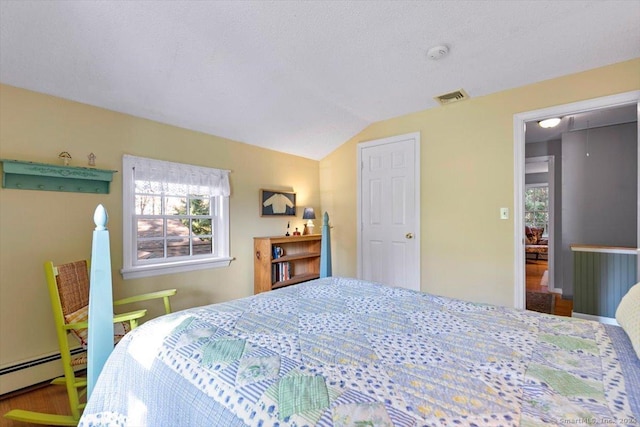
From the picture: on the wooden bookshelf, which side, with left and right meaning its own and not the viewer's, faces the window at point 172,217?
right

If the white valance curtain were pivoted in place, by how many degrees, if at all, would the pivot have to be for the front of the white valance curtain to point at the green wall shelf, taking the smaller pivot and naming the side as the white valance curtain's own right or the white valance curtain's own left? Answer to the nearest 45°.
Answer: approximately 90° to the white valance curtain's own right

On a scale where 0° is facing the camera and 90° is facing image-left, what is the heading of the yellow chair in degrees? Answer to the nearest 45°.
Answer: approximately 315°

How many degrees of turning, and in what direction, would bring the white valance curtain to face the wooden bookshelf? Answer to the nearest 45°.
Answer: approximately 45° to its left

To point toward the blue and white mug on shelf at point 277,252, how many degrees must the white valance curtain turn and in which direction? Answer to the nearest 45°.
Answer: approximately 45° to its left

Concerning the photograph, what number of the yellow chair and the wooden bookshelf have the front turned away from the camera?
0

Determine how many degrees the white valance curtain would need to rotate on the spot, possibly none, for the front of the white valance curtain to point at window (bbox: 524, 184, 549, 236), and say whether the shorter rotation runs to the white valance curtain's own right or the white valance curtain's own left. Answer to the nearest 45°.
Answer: approximately 45° to the white valance curtain's own left

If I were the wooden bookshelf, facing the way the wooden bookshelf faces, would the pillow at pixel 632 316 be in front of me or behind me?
in front

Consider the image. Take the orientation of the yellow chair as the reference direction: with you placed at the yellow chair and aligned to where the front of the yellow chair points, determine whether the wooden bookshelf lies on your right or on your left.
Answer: on your left

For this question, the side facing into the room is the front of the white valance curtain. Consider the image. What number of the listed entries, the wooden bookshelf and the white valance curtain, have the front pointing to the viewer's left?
0

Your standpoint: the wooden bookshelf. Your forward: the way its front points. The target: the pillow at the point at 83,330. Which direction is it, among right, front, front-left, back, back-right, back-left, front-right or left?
right

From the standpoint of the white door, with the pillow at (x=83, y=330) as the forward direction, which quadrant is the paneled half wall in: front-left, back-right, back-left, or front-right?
back-left

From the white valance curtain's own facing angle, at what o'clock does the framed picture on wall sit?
The framed picture on wall is roughly at 10 o'clock from the white valance curtain.
